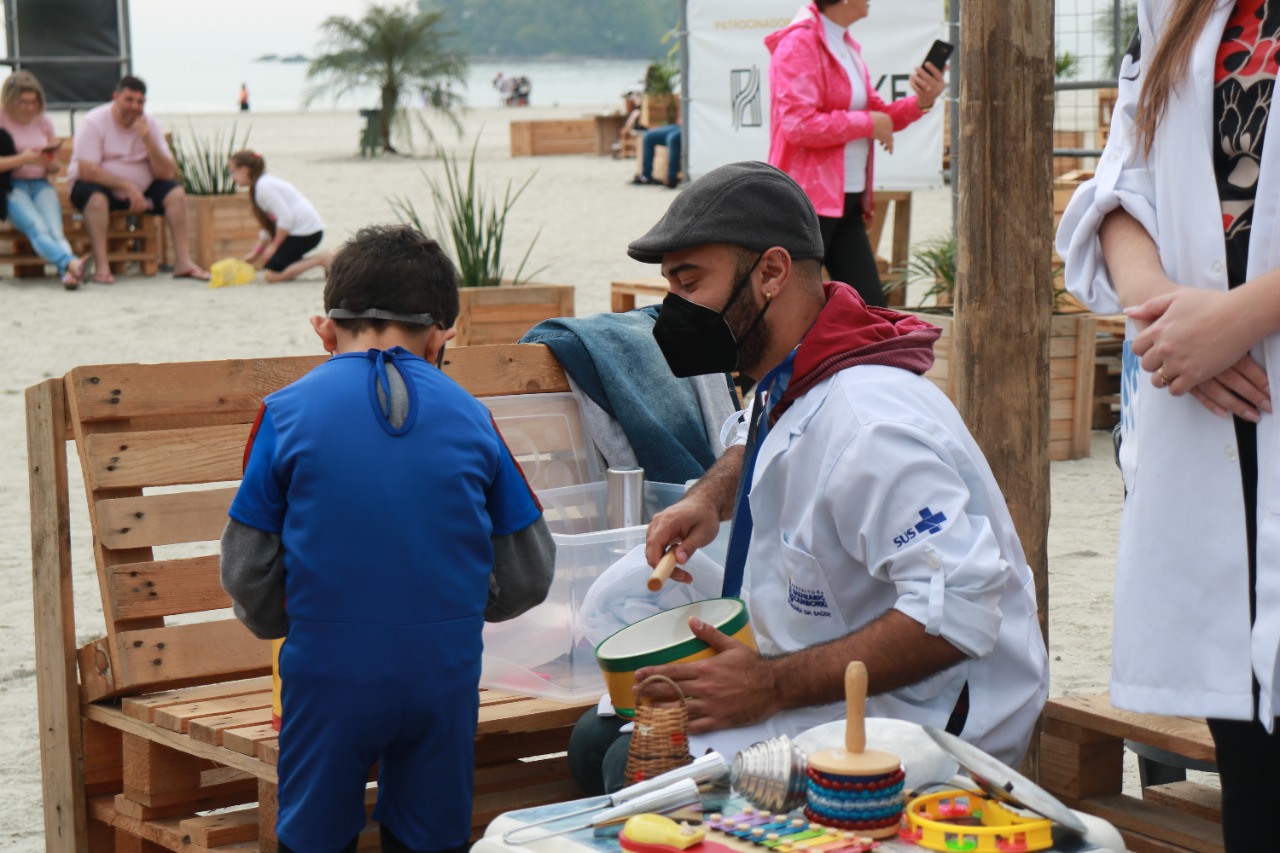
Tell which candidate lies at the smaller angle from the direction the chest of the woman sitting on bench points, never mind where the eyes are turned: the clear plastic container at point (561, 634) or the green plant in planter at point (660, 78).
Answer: the clear plastic container

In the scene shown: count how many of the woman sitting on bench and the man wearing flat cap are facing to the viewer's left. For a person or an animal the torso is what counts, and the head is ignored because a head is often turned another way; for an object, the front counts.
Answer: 1

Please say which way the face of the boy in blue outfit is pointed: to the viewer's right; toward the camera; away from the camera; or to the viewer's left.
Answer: away from the camera

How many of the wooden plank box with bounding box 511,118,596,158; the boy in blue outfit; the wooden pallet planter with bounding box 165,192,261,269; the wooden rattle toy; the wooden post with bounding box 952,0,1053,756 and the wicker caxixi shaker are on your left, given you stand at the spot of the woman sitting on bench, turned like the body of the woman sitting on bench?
2

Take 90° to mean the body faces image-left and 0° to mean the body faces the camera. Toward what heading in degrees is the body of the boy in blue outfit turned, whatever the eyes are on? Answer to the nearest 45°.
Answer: approximately 180°

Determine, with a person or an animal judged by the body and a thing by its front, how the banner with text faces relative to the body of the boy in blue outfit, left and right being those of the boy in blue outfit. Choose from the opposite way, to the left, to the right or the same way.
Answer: the opposite way

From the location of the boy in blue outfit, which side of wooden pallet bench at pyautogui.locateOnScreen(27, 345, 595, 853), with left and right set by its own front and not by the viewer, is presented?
front

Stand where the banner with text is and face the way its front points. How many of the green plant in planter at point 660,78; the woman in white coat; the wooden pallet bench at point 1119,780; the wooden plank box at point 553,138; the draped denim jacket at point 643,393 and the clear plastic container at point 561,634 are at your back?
2

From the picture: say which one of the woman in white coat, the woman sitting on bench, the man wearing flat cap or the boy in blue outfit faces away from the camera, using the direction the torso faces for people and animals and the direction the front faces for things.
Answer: the boy in blue outfit

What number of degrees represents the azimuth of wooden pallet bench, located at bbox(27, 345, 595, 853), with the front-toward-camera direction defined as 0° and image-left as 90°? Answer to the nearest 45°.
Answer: approximately 315°

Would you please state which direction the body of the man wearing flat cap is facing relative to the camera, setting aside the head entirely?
to the viewer's left

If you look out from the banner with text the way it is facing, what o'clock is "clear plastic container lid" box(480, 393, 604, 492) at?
The clear plastic container lid is roughly at 12 o'clock from the banner with text.
